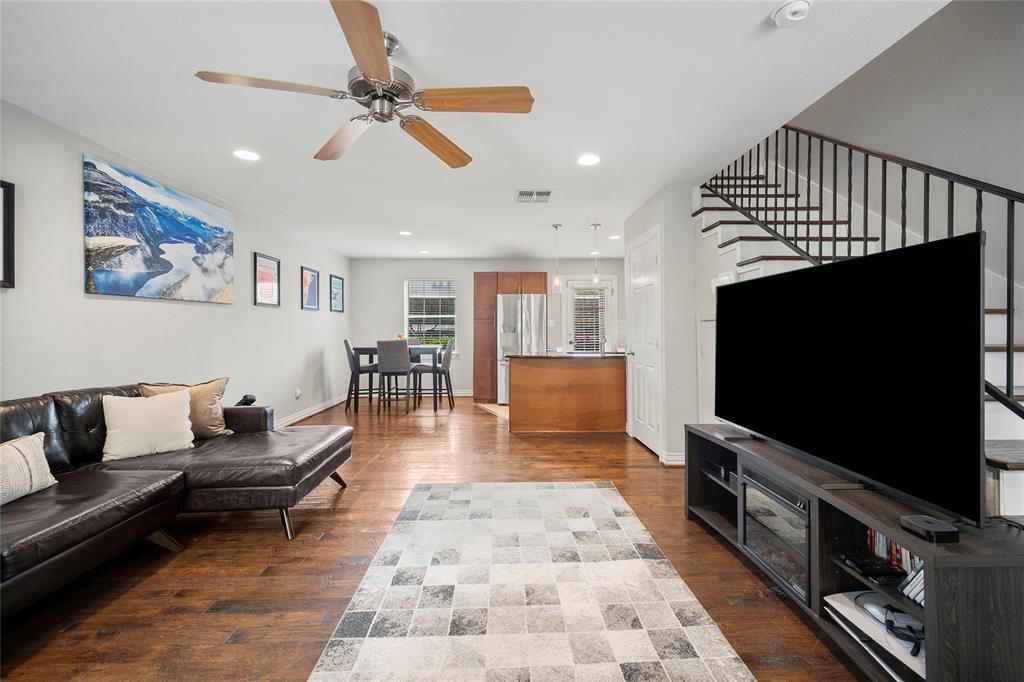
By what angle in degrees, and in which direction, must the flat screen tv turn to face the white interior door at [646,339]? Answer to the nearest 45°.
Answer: approximately 90° to its right

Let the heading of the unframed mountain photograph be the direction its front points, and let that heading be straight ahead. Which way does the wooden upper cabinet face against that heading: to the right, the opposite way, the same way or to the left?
to the right

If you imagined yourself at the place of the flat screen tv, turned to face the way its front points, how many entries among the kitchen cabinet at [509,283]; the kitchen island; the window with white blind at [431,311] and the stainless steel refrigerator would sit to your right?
4

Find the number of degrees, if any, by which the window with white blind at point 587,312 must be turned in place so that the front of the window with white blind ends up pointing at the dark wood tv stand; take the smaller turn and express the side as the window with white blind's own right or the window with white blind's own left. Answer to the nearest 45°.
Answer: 0° — it already faces it

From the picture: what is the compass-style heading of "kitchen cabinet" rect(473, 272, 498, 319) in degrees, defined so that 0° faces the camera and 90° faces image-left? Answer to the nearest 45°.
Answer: approximately 0°

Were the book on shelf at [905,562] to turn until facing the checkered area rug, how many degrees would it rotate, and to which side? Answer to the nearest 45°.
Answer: approximately 45° to its right

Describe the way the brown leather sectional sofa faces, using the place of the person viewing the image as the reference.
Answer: facing the viewer and to the right of the viewer

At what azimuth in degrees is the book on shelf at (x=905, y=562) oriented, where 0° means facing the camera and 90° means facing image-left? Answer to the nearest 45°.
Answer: approximately 45°
